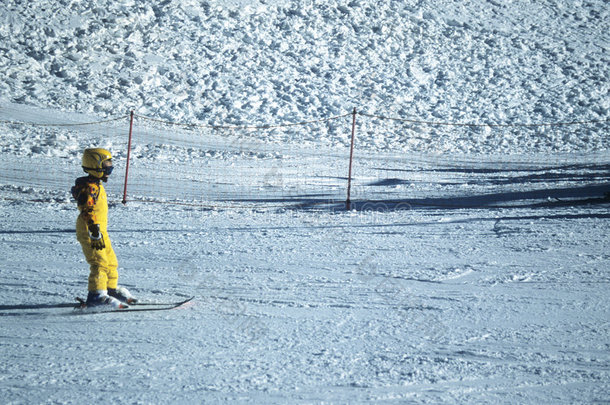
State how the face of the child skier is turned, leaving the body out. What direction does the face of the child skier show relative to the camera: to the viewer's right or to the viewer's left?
to the viewer's right

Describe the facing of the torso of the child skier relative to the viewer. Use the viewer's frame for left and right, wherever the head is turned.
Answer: facing to the right of the viewer
